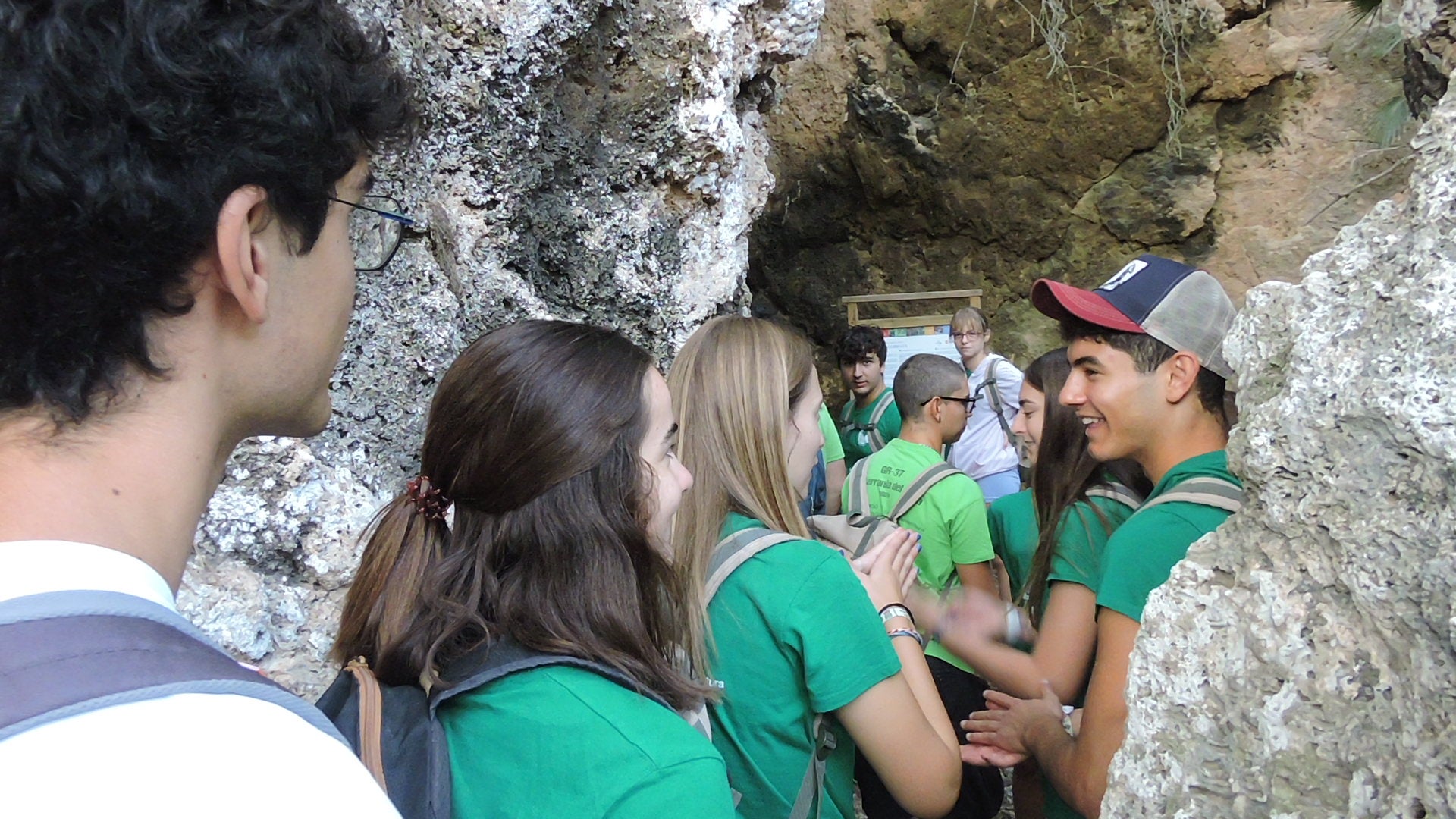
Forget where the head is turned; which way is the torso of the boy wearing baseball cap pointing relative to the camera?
to the viewer's left

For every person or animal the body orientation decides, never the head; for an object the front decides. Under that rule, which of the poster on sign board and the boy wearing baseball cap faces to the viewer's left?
the boy wearing baseball cap

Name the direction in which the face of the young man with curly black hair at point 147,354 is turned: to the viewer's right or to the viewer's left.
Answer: to the viewer's right

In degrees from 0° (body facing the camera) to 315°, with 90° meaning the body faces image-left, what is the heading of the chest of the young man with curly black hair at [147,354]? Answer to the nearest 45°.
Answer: approximately 225°

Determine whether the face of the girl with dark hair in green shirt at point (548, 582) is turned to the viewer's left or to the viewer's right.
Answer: to the viewer's right

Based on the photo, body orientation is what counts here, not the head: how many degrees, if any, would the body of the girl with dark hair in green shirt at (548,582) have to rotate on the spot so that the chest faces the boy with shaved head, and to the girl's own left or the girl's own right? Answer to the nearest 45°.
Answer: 0° — they already face them

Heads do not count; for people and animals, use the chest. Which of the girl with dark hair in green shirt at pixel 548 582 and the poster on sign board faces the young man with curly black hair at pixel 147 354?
the poster on sign board
